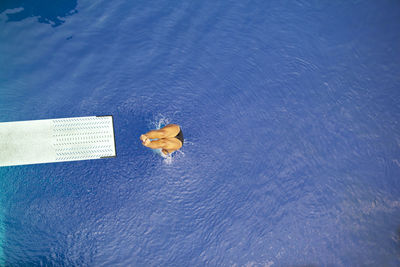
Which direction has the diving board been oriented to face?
to the viewer's right
